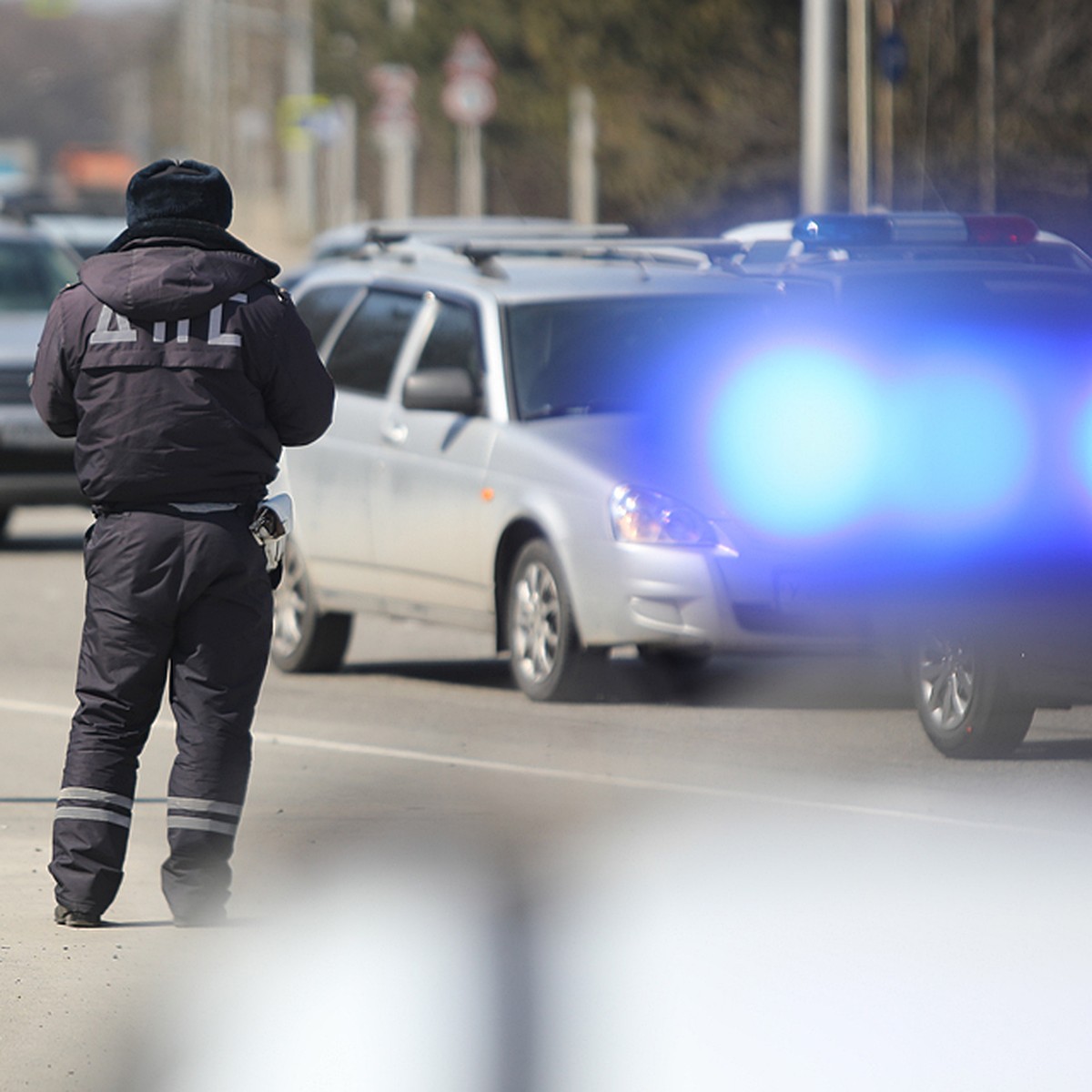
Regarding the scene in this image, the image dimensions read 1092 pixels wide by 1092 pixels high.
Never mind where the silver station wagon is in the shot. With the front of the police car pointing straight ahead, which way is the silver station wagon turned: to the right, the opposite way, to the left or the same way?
the same way

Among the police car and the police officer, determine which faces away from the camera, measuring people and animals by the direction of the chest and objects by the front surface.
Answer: the police officer

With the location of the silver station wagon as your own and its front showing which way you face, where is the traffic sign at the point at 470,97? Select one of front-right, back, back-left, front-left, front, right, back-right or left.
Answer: back-left

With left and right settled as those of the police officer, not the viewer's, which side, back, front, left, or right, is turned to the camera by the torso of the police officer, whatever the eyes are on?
back

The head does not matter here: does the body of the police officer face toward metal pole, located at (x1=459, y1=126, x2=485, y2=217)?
yes

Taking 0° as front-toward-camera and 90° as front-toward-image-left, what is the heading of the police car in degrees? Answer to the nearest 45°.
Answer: approximately 315°

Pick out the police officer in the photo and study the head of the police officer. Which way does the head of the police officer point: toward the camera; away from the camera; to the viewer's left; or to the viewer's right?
away from the camera

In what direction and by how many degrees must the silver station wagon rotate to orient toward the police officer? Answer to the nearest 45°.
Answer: approximately 45° to its right

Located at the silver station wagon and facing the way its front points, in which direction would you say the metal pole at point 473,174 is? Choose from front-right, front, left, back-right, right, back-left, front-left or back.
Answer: back-left

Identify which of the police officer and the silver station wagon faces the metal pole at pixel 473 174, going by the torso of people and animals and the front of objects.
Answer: the police officer

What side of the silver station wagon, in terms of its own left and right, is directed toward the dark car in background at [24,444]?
back
